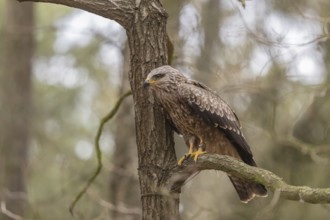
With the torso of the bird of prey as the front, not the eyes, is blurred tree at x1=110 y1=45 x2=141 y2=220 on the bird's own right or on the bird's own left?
on the bird's own right

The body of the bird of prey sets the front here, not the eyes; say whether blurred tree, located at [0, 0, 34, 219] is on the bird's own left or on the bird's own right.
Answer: on the bird's own right

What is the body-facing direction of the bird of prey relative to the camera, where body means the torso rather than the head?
to the viewer's left
